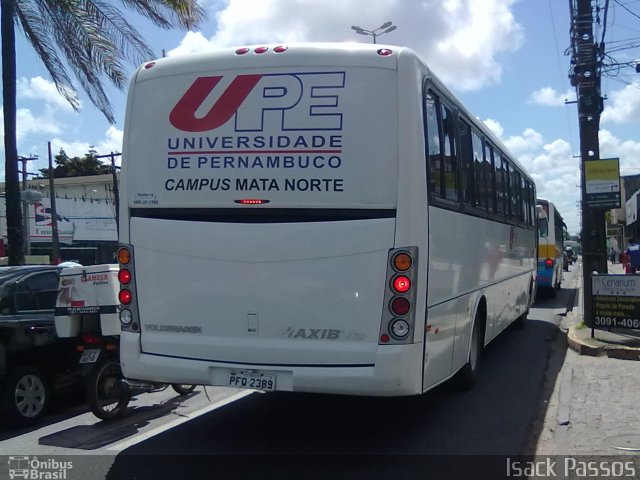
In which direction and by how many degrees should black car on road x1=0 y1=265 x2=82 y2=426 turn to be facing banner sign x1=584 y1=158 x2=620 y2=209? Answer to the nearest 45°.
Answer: approximately 45° to its right

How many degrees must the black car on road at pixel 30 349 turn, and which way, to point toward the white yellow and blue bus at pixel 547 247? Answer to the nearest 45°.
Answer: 0° — it already faces it

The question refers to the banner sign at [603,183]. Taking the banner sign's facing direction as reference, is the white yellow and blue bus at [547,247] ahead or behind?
behind

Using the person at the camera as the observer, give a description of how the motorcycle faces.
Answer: facing away from the viewer and to the right of the viewer

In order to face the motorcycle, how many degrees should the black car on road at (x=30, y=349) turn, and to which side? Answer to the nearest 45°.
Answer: approximately 90° to its right

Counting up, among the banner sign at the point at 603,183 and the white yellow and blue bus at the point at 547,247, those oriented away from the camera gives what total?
1

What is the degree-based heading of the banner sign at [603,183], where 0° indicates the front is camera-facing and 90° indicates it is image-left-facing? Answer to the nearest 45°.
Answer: approximately 0°

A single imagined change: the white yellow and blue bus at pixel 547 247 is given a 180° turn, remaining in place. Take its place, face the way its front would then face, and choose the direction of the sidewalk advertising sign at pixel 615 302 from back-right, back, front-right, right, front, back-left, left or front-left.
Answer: front

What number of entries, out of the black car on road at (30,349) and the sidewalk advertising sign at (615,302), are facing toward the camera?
1

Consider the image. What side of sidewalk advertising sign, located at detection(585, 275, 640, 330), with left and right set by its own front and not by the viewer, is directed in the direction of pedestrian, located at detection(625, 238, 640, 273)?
back

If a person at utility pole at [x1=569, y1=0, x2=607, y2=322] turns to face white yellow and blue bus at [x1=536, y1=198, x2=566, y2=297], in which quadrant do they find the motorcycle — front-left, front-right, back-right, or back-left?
back-left

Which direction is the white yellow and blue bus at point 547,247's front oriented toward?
away from the camera
